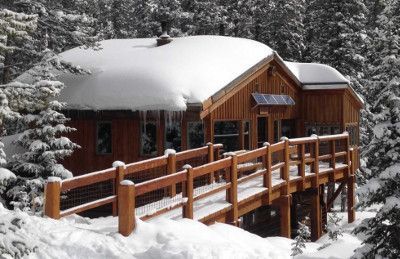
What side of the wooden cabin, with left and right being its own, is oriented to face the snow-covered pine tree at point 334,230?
front

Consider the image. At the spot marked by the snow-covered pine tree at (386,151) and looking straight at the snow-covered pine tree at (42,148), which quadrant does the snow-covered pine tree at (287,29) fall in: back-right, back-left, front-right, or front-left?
front-right

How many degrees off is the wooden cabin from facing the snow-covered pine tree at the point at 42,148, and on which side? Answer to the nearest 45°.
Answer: approximately 90° to its right

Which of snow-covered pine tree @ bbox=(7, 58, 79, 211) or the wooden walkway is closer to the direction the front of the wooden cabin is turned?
the wooden walkway

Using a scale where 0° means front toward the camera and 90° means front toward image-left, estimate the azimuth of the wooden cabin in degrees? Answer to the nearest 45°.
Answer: approximately 315°

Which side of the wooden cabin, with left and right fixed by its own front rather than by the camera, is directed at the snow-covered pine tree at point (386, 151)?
front
